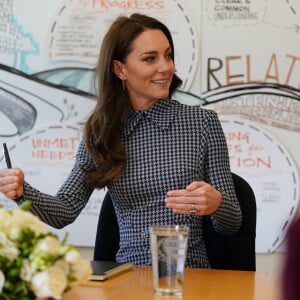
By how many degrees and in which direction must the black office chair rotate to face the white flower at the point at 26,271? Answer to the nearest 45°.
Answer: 0° — it already faces it

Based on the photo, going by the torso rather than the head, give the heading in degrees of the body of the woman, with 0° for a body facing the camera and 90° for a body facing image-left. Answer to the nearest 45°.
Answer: approximately 0°

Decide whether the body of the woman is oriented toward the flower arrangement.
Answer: yes

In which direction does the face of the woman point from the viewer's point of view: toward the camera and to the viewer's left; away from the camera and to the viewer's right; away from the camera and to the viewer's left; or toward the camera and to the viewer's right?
toward the camera and to the viewer's right

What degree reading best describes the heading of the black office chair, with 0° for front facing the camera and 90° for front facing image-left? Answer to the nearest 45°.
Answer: approximately 0°
